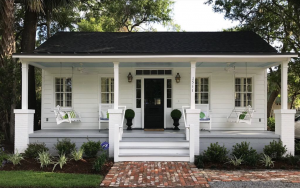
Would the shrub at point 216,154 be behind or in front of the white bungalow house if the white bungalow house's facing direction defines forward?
in front

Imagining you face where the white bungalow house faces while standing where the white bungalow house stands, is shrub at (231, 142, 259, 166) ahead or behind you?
ahead

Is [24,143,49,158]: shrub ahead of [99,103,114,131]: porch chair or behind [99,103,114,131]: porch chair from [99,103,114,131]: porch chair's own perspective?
ahead

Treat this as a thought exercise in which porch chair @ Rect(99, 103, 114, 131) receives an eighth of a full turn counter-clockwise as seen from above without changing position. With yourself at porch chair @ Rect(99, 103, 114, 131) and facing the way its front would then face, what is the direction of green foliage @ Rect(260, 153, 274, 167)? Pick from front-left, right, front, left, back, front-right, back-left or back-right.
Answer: front

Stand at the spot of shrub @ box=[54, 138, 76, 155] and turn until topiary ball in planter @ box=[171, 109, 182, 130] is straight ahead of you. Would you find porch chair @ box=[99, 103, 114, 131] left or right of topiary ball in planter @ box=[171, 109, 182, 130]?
left

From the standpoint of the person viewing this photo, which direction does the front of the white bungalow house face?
facing the viewer

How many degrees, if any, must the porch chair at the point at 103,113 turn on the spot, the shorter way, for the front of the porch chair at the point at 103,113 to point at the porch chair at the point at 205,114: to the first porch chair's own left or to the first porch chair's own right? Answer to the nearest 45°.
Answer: approximately 90° to the first porch chair's own left

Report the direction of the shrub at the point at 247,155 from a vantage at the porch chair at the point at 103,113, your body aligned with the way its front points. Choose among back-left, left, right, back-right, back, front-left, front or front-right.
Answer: front-left

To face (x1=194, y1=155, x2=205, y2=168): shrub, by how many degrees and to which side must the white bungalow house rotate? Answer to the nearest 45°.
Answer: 0° — it already faces it

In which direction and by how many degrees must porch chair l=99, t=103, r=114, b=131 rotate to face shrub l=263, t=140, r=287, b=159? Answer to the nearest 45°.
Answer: approximately 45° to its left

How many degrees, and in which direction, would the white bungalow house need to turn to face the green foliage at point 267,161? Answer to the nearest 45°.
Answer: approximately 45° to its left
